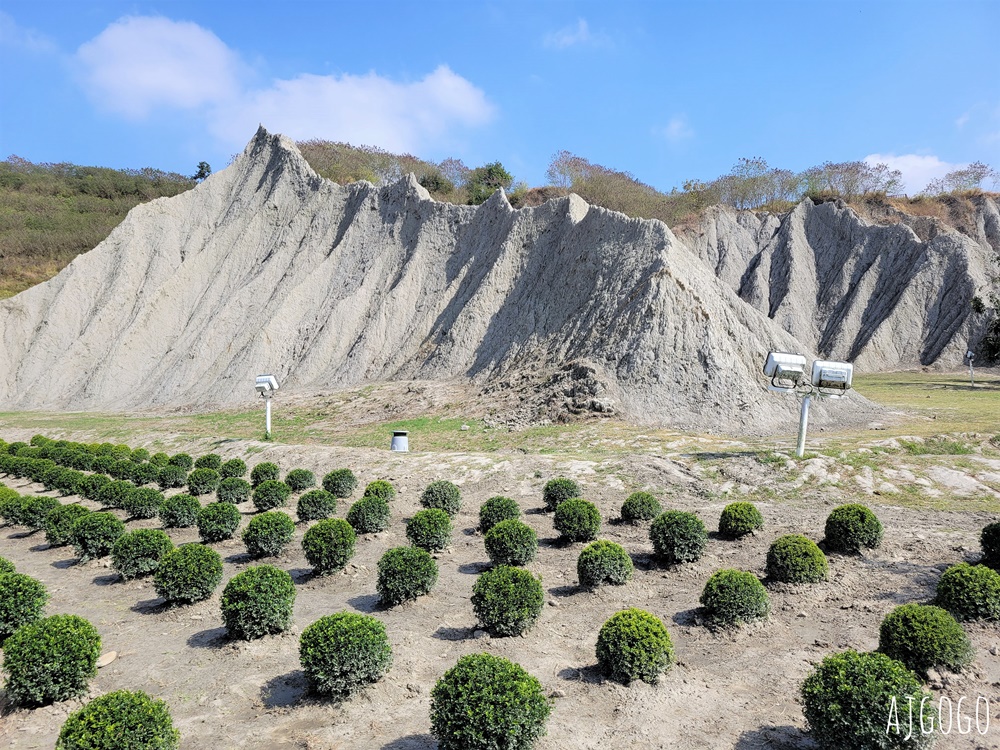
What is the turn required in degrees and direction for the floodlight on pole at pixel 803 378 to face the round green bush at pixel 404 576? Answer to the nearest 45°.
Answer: approximately 135° to its left

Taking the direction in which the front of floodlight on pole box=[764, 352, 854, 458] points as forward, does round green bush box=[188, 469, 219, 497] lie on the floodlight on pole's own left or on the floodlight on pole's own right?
on the floodlight on pole's own left

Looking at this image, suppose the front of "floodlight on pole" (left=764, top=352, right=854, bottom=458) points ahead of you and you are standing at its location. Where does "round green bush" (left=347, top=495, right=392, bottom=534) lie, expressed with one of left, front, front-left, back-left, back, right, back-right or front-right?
back-left

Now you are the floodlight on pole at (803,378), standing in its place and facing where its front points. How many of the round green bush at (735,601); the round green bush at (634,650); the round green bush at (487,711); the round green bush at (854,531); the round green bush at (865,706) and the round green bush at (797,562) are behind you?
6

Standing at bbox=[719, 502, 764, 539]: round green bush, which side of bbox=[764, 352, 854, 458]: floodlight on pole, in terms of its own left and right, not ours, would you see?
back

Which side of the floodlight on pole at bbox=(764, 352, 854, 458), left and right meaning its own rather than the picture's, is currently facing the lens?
back

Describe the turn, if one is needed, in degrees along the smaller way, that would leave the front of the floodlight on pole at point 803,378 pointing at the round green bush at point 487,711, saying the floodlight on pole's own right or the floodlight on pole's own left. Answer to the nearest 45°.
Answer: approximately 180°
